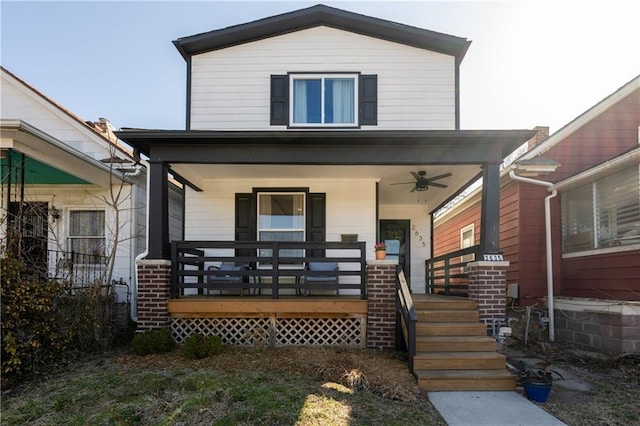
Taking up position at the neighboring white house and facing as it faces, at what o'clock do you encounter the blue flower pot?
The blue flower pot is roughly at 11 o'clock from the neighboring white house.

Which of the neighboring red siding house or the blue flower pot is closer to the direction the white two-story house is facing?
the blue flower pot

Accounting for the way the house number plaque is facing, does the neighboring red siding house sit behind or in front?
behind

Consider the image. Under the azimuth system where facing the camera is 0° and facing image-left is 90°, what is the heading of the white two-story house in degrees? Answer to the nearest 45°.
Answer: approximately 0°

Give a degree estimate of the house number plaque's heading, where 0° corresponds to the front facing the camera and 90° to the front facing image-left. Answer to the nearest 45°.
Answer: approximately 0°

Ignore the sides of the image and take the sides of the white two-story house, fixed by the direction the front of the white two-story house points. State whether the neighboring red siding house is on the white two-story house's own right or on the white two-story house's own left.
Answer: on the white two-story house's own left

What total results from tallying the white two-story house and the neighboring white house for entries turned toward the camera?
2
